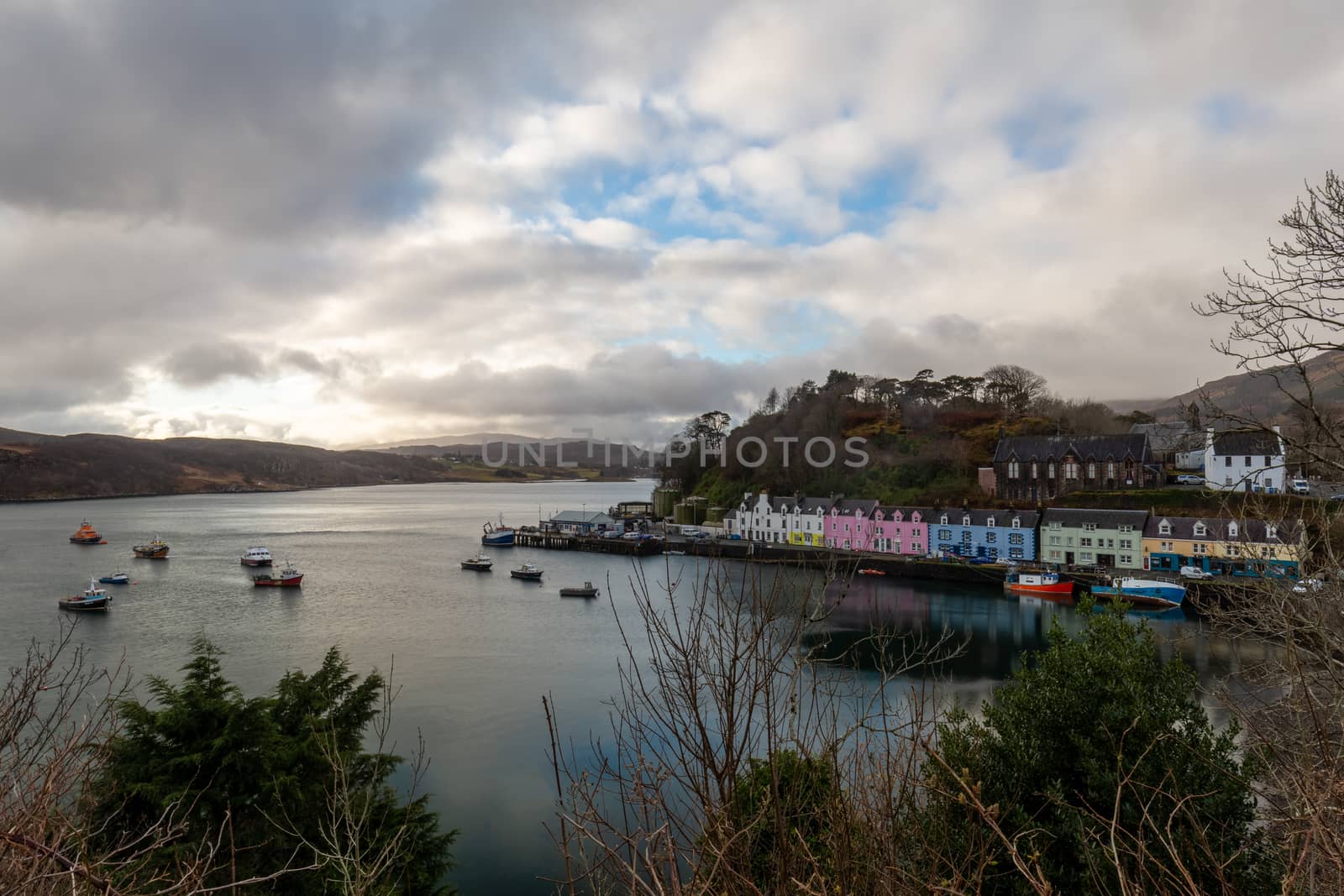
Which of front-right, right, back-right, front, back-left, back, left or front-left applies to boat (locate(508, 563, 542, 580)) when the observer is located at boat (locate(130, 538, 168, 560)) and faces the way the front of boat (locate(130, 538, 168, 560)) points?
back-left

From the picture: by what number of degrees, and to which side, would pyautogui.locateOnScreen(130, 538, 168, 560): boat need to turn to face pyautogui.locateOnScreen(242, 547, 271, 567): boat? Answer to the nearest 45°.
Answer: approximately 135° to its left

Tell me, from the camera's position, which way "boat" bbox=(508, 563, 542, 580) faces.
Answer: facing to the left of the viewer

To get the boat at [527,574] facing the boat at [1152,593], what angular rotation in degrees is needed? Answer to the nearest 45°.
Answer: approximately 135° to its left

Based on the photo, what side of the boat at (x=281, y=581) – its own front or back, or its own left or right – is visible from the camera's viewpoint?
right
